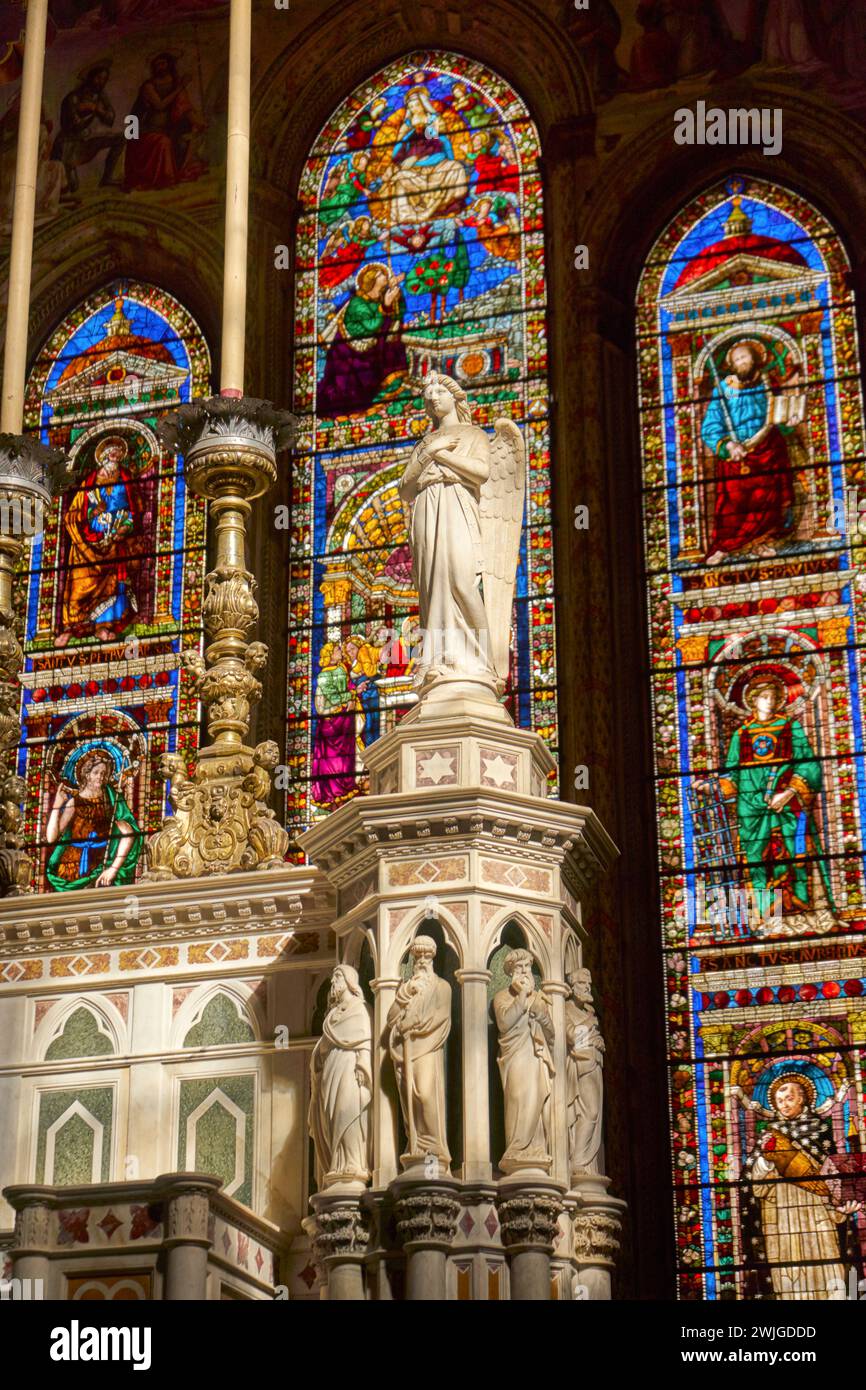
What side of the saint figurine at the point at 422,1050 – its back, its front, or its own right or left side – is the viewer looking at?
front

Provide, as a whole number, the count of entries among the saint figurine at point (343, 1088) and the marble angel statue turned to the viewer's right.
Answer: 0

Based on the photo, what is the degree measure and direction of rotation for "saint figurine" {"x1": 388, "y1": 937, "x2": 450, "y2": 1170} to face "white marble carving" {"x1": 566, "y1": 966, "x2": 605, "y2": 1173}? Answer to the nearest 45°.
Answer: approximately 135° to its left

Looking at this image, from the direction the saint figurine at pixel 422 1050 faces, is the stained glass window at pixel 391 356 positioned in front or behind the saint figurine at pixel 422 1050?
behind

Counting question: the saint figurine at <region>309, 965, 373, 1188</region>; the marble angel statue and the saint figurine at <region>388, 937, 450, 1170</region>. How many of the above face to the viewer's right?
0

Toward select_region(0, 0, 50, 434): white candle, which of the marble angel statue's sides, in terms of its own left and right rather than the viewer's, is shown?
right

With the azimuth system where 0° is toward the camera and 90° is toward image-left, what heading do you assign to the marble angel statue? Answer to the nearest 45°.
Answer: approximately 45°

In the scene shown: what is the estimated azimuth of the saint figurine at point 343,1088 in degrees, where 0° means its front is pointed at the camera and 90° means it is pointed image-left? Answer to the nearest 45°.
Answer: approximately 45°

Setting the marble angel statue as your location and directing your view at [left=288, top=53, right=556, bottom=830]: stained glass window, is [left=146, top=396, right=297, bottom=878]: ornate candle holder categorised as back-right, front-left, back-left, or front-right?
front-left
